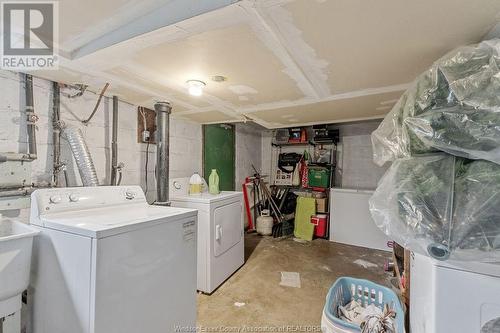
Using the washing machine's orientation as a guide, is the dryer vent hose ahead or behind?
behind

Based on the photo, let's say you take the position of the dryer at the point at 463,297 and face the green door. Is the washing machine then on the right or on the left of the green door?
left

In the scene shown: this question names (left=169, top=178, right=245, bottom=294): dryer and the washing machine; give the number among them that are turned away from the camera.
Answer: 0

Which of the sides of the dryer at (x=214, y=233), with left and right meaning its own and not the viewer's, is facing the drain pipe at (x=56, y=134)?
right

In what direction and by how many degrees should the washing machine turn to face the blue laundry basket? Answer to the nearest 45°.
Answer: approximately 45° to its left

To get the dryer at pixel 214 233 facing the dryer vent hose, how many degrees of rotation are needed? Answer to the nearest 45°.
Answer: approximately 90° to its right

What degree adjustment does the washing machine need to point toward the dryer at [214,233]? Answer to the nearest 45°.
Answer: approximately 90° to its left

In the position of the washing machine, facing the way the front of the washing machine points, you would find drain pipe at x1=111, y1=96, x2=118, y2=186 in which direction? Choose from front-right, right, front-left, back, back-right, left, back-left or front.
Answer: back-left

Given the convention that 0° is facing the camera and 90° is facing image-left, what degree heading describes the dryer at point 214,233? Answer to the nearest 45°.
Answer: approximately 315°

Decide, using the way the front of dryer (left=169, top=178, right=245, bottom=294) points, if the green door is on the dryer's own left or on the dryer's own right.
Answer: on the dryer's own left

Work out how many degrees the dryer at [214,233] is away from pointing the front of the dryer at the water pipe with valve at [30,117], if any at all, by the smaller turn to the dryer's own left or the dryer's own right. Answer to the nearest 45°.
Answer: approximately 90° to the dryer's own right

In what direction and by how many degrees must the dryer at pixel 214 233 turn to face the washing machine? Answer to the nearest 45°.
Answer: approximately 90° to its right
